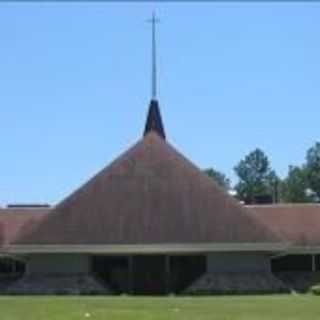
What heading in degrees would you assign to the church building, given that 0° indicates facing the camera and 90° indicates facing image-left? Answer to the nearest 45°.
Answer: approximately 0°
